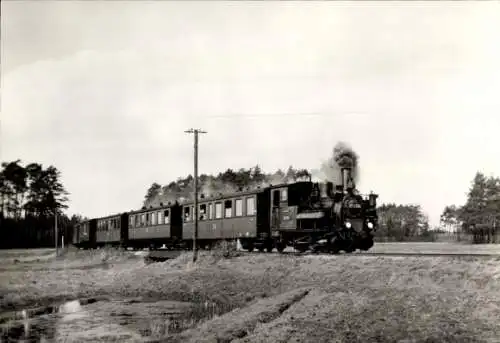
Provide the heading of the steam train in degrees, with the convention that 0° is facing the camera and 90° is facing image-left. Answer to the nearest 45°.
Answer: approximately 315°
